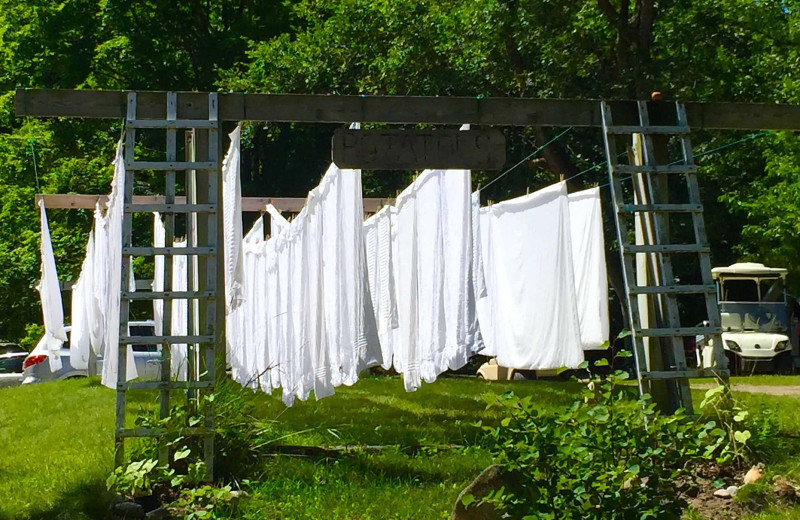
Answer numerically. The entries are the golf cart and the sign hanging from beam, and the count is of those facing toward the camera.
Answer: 2

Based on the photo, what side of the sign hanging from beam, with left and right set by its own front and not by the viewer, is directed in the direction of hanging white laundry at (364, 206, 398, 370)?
back

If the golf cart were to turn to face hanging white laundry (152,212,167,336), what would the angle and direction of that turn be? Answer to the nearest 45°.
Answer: approximately 45° to its right

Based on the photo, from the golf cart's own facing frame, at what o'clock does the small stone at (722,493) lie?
The small stone is roughly at 12 o'clock from the golf cart.

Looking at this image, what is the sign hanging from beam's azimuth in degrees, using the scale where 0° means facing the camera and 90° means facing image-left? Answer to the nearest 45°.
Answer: approximately 0°

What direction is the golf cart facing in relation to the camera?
toward the camera

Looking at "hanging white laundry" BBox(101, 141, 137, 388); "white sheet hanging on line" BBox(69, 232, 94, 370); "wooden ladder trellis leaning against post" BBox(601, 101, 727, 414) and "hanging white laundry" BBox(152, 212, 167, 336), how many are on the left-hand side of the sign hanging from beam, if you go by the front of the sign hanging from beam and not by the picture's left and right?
1

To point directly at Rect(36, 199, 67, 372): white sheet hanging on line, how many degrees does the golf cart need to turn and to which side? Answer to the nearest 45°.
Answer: approximately 45° to its right

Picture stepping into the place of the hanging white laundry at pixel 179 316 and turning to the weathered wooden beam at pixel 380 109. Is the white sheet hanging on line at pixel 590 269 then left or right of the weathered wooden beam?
left

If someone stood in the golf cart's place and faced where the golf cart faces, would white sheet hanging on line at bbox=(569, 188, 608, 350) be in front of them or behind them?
in front
